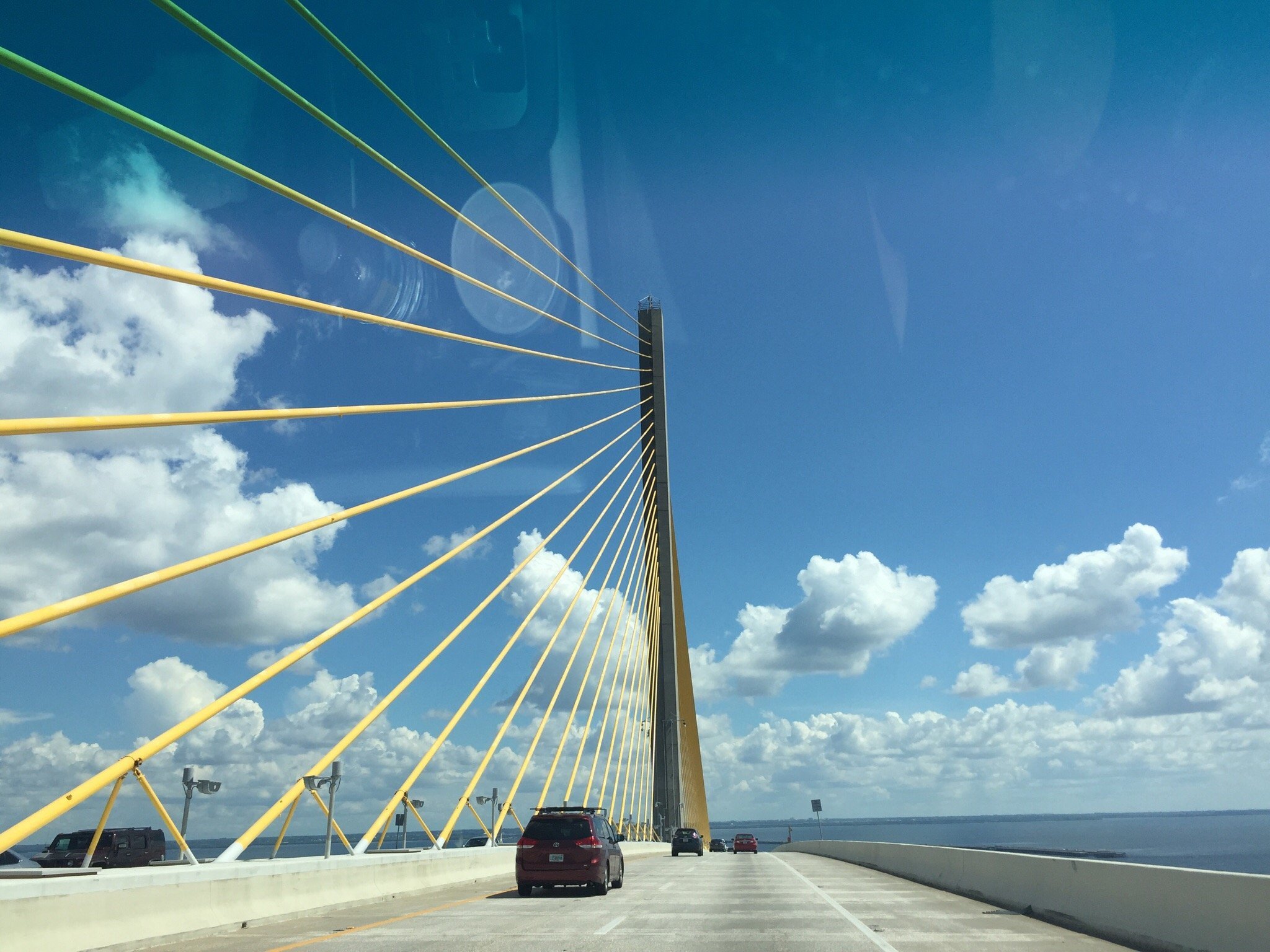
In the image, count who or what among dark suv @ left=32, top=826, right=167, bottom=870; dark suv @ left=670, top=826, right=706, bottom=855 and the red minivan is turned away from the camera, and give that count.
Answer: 2

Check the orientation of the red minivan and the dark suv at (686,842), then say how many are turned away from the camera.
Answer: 2

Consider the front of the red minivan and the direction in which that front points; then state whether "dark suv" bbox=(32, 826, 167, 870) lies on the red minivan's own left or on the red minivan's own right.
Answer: on the red minivan's own left

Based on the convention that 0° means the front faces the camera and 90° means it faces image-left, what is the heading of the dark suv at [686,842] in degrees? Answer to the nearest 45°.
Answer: approximately 180°

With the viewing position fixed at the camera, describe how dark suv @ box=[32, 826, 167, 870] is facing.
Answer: facing the viewer and to the left of the viewer

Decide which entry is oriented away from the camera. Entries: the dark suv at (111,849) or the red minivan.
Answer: the red minivan

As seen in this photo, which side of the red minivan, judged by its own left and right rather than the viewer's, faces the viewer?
back

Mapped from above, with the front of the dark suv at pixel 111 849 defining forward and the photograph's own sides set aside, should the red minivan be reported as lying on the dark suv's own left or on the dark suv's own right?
on the dark suv's own left

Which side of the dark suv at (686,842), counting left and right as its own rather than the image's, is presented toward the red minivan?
back

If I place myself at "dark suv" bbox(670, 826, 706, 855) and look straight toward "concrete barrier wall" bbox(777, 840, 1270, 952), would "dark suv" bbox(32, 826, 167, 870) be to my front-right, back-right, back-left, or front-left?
front-right

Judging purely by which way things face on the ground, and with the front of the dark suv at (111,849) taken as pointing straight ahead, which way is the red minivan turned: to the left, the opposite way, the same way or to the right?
the opposite way

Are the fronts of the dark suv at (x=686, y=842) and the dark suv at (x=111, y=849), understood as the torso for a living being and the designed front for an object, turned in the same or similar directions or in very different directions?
very different directions

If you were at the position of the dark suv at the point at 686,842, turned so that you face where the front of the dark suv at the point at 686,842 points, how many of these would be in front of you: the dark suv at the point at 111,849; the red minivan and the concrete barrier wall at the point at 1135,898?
0

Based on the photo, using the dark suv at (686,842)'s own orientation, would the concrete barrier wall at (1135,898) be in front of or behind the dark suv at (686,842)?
behind

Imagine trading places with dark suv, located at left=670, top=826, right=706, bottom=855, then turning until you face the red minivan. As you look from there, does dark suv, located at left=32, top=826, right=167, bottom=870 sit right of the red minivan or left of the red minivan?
right
